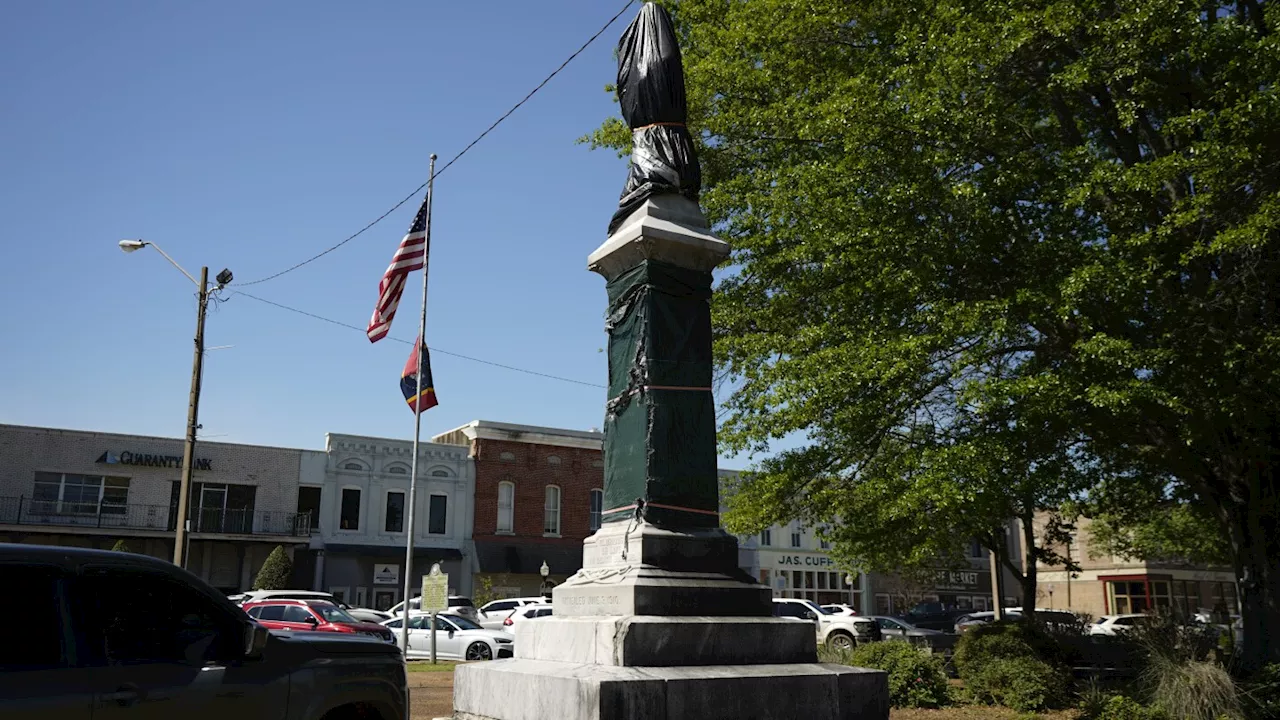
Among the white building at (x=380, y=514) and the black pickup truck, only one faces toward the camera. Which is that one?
the white building

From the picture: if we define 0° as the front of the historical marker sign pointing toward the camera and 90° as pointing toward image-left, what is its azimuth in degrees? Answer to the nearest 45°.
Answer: approximately 0°

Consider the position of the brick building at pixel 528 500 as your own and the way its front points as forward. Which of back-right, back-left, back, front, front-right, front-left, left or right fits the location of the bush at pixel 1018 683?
front

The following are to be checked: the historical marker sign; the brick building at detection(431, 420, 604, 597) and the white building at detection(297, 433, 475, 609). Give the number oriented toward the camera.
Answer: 3

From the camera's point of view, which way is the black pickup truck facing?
to the viewer's right

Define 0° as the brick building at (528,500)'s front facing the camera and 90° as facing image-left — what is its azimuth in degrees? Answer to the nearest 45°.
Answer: approximately 0°

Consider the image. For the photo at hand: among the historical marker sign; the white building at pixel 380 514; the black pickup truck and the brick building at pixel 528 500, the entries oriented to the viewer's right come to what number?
1

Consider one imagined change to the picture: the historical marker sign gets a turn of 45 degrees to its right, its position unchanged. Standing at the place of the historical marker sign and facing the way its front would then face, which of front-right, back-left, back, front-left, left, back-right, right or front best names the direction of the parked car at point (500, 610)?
back-right

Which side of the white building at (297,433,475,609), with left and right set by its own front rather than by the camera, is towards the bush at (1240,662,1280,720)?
front

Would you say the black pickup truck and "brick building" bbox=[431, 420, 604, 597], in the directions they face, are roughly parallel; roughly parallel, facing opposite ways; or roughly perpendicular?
roughly perpendicular

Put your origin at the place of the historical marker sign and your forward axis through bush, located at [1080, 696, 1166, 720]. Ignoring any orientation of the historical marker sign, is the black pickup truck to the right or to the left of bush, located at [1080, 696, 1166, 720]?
right

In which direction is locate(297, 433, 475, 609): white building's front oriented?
toward the camera

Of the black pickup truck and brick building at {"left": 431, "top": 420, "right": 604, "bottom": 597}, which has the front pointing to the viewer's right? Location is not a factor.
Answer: the black pickup truck

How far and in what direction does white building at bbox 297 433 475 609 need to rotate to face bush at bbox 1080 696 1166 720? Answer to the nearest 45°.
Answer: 0° — it already faces it

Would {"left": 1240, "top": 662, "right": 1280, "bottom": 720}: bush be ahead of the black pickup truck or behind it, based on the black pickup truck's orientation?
ahead

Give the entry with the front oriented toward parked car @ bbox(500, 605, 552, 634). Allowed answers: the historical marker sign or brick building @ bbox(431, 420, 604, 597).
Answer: the brick building

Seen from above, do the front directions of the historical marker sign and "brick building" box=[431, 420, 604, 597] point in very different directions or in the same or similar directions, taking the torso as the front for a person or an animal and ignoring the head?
same or similar directions

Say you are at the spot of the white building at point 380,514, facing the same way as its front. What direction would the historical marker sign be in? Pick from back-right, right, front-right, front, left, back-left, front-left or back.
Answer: front
